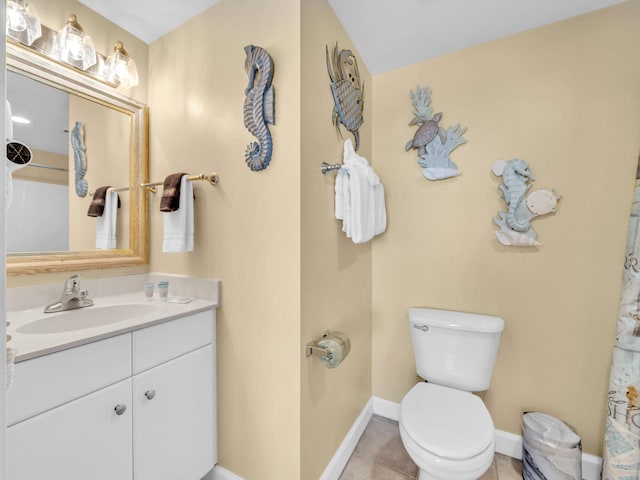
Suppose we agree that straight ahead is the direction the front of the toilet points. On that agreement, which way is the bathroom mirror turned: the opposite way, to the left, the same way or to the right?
to the left

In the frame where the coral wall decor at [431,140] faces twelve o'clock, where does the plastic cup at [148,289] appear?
The plastic cup is roughly at 2 o'clock from the coral wall decor.

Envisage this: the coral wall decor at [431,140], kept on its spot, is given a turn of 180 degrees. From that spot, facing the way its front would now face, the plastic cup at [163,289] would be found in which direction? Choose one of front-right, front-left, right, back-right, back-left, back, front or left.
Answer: back-left

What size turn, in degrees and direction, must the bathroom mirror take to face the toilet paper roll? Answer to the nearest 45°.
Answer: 0° — it already faces it

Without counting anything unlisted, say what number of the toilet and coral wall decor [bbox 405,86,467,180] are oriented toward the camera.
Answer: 2

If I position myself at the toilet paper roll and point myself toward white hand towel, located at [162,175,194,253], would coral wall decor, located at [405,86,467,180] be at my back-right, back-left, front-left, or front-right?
back-right

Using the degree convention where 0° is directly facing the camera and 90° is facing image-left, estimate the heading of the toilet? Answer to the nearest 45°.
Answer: approximately 0°
